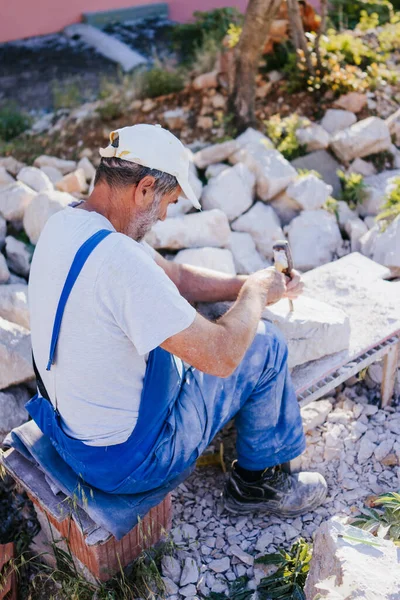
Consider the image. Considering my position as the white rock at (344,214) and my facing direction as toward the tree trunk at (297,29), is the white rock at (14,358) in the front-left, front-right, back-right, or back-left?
back-left

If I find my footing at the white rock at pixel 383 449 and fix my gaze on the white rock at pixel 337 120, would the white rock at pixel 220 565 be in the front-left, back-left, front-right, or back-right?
back-left

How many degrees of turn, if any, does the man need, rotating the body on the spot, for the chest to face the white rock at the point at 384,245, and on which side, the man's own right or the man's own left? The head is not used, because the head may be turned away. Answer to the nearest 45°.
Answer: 0° — they already face it

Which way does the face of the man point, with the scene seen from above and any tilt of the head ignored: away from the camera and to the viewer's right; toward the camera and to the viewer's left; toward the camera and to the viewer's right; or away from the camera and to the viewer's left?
away from the camera and to the viewer's right

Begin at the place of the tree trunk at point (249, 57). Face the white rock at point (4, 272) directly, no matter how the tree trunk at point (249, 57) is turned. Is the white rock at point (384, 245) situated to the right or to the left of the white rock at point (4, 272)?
left

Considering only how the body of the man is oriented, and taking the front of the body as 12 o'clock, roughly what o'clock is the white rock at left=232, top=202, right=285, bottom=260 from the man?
The white rock is roughly at 11 o'clock from the man.

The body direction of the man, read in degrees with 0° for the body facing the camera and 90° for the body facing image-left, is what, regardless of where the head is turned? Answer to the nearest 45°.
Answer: approximately 225°
